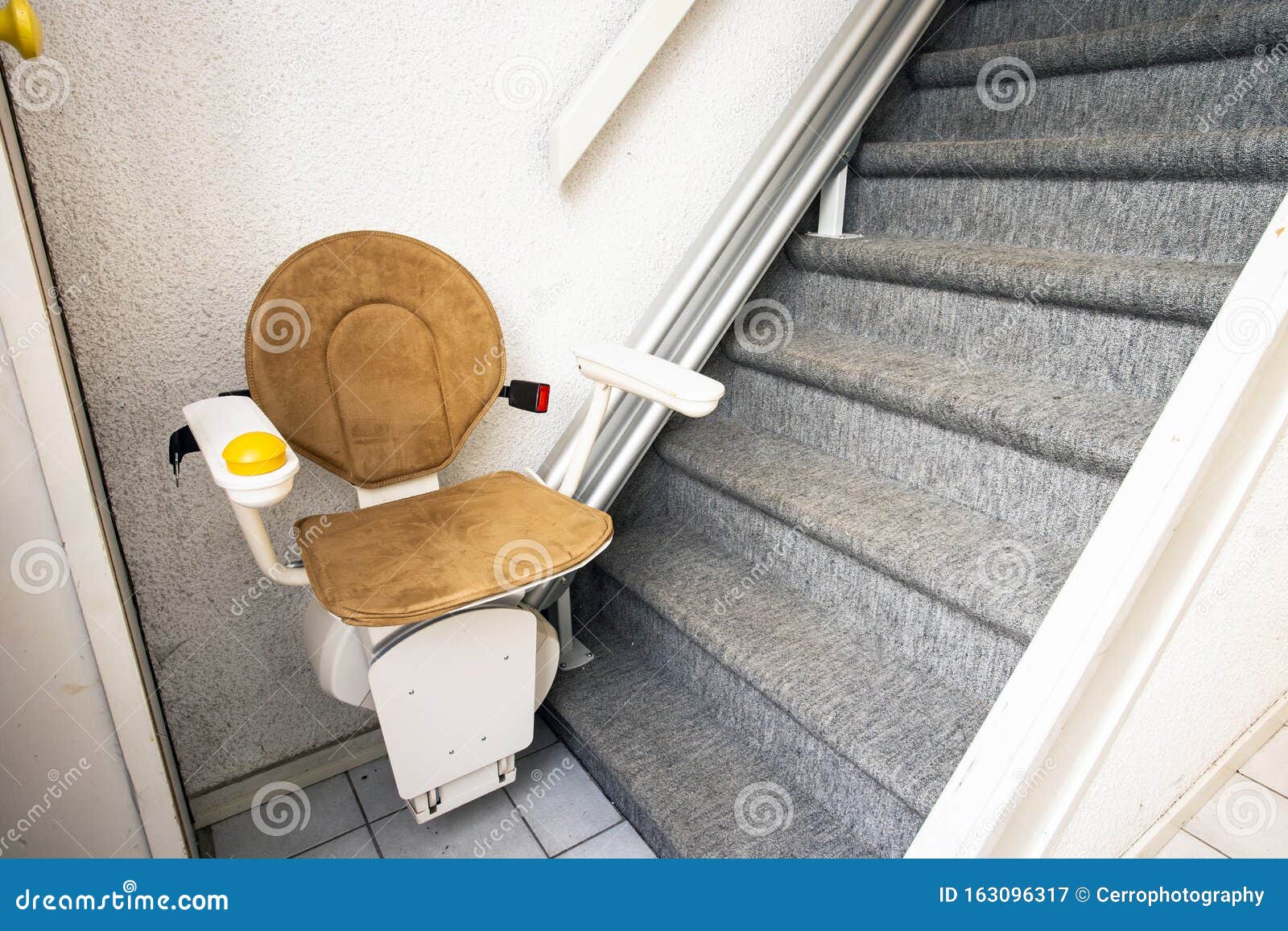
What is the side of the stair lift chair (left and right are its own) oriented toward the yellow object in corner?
right

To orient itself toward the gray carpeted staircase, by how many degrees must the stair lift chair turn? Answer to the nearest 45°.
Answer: approximately 45° to its left

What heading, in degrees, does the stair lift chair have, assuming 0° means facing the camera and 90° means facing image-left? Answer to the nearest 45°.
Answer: approximately 315°
